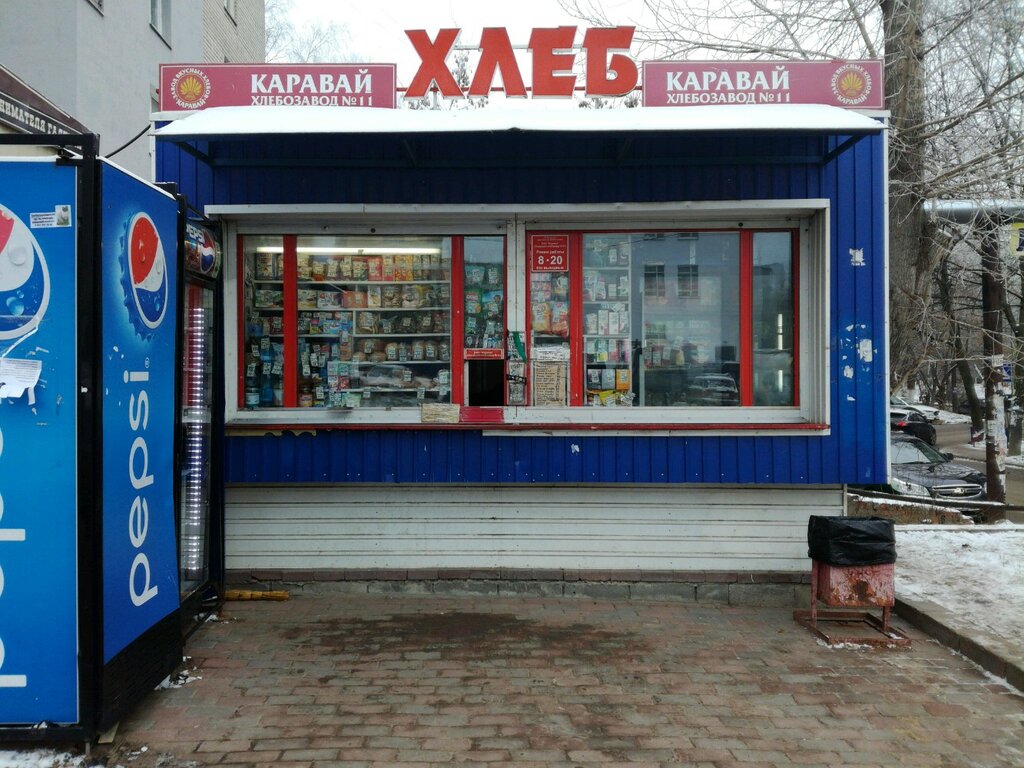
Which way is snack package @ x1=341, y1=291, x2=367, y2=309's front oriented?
toward the camera

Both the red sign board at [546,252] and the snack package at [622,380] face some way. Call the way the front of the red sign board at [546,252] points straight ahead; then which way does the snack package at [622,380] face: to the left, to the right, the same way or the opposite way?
the same way

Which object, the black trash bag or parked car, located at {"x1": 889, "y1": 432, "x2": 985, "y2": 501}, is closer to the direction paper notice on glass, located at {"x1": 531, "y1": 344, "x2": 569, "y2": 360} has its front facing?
the black trash bag

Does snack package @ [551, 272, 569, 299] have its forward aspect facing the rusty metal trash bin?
no

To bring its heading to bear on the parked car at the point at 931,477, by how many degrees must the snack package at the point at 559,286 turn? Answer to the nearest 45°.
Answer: approximately 135° to its left

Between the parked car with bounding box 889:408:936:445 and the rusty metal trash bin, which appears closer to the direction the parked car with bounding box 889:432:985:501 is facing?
the rusty metal trash bin

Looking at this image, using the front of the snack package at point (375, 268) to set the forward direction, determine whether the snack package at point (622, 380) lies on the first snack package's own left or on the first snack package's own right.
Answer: on the first snack package's own left

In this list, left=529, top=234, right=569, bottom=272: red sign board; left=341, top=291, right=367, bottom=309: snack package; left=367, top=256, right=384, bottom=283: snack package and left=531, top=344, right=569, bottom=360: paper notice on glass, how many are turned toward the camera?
4

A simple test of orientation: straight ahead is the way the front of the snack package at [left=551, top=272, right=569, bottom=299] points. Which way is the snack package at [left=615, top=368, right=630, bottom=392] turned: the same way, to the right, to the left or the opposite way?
the same way

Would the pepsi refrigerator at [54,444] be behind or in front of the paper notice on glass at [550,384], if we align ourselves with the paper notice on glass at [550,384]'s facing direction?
in front

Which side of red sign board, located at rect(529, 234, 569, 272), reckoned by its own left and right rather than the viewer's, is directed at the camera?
front

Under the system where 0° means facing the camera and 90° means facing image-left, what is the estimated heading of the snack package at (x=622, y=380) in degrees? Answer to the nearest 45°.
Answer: approximately 0°

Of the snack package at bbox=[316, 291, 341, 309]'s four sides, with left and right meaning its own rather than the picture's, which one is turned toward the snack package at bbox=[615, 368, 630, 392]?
left

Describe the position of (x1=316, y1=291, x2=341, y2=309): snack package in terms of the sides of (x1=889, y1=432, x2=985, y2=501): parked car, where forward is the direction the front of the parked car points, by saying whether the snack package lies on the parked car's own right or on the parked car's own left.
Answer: on the parked car's own right

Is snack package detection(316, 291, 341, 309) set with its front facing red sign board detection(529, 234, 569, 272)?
no

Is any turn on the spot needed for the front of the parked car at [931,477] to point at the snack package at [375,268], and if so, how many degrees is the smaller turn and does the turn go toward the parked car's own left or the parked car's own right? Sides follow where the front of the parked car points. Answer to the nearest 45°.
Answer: approximately 45° to the parked car's own right

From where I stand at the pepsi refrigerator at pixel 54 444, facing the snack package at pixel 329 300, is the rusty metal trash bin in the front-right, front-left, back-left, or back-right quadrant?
front-right

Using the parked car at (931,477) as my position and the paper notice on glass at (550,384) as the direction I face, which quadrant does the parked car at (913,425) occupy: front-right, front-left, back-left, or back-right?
back-right

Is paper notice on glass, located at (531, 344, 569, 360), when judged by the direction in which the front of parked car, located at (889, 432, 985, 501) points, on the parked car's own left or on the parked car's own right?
on the parked car's own right
